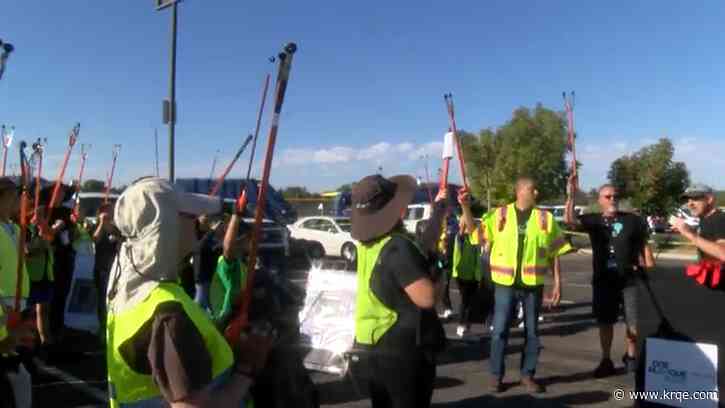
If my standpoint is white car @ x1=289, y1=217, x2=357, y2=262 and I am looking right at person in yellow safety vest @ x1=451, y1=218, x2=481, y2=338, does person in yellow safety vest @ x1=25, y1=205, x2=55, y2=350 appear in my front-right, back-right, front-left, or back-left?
front-right

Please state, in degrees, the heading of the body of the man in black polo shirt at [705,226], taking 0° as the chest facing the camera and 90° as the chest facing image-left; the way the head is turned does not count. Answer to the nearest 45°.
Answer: approximately 90°

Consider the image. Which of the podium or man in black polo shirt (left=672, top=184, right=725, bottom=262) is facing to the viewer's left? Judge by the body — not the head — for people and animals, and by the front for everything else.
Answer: the man in black polo shirt

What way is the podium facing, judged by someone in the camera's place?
facing the viewer

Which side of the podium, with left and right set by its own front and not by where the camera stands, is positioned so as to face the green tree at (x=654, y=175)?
back

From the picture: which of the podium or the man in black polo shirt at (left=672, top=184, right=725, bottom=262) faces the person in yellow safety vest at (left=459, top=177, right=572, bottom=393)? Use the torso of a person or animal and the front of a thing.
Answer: the man in black polo shirt

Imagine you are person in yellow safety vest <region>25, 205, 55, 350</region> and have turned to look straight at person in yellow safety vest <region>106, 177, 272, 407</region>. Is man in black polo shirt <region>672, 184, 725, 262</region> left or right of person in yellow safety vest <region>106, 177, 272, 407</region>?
left

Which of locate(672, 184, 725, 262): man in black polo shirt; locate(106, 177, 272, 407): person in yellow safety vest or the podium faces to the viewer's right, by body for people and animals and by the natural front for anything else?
the person in yellow safety vest

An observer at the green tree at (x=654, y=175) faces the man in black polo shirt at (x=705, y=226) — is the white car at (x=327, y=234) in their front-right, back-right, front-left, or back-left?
front-right

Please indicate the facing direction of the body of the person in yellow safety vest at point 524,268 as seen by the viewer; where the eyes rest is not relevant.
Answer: toward the camera

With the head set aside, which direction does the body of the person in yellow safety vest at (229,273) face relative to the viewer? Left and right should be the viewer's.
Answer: facing to the right of the viewer
